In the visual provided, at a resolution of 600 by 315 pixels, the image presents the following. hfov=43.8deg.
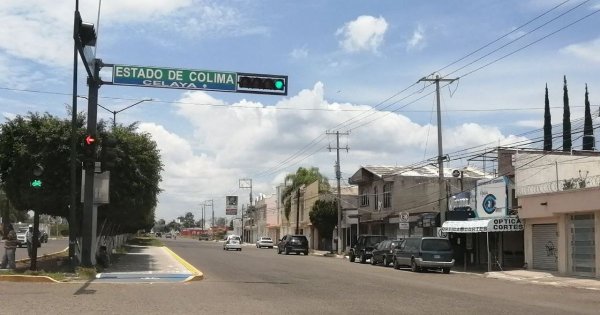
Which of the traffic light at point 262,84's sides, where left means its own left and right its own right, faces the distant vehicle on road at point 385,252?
back

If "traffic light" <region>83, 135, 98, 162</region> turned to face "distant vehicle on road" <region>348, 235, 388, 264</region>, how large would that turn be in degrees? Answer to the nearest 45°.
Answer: approximately 135° to its left

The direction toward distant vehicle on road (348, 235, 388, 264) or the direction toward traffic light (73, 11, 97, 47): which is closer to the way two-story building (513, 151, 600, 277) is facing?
the traffic light

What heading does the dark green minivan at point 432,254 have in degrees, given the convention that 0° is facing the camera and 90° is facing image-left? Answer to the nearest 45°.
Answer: approximately 135°

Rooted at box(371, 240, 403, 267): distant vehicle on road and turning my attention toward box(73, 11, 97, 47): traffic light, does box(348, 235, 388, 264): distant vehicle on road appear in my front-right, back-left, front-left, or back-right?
back-right

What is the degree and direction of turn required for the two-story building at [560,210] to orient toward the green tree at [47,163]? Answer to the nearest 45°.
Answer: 0° — it already faces it

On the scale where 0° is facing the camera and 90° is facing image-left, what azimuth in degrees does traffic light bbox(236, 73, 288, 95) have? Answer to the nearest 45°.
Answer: approximately 0°

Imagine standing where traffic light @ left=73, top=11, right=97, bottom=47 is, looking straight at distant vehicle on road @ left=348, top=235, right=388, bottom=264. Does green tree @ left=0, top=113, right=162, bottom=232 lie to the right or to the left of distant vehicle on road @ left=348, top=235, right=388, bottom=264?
left

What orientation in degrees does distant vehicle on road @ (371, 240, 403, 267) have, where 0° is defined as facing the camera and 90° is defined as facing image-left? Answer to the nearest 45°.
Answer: approximately 135°

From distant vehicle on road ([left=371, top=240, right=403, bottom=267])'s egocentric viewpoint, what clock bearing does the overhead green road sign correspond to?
The overhead green road sign is roughly at 8 o'clock from the distant vehicle on road.

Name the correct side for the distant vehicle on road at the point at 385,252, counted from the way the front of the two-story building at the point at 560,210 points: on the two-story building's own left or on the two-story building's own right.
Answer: on the two-story building's own right

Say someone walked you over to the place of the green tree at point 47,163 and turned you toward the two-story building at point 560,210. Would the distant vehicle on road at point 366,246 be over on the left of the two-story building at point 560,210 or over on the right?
left

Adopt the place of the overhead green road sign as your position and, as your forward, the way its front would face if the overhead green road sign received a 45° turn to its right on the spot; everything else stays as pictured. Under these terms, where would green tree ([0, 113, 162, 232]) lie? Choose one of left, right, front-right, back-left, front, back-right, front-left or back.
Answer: right

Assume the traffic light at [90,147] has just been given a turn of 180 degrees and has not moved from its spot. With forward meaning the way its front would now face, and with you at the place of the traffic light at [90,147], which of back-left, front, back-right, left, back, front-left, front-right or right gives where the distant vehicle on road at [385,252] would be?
front-right

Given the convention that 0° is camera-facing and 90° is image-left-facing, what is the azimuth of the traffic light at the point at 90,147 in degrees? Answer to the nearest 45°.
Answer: approximately 0°

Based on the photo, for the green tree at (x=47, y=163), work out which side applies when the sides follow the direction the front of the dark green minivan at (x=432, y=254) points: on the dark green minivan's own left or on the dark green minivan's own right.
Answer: on the dark green minivan's own left
